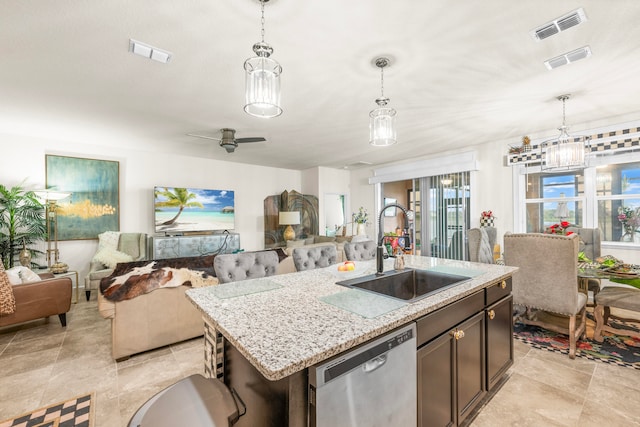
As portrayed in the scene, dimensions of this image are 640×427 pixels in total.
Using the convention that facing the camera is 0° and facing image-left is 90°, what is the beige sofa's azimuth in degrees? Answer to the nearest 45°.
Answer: approximately 135°

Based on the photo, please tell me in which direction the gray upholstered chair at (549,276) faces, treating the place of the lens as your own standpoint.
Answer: facing away from the viewer and to the right of the viewer

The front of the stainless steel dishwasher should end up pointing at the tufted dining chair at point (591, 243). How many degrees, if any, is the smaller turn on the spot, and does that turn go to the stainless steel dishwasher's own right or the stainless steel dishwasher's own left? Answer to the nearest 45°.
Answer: approximately 90° to the stainless steel dishwasher's own left

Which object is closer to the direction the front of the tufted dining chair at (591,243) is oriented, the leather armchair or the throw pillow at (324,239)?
the leather armchair
